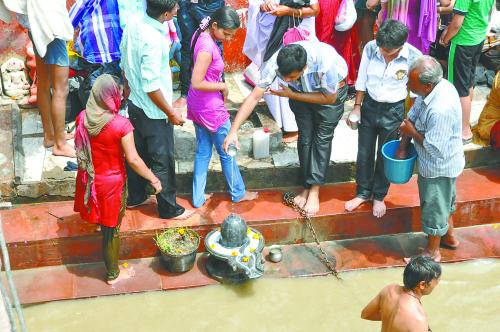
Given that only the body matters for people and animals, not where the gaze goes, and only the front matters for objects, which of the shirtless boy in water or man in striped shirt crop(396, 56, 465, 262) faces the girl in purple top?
the man in striped shirt

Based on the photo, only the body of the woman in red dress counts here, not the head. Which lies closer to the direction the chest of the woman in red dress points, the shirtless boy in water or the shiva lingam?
the shiva lingam

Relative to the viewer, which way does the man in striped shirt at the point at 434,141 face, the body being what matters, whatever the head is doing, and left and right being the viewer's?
facing to the left of the viewer

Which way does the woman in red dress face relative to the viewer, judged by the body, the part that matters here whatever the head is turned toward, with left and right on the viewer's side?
facing away from the viewer and to the right of the viewer

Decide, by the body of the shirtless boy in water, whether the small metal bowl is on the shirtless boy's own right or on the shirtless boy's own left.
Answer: on the shirtless boy's own left

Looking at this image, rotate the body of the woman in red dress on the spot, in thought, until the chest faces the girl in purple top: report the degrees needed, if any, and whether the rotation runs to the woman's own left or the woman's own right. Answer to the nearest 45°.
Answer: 0° — they already face them

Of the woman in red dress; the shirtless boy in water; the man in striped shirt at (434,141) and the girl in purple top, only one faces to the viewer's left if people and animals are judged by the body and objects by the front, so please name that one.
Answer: the man in striped shirt

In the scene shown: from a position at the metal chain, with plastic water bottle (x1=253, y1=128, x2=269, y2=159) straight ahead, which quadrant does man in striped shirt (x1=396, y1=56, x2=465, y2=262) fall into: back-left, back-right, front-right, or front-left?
back-right

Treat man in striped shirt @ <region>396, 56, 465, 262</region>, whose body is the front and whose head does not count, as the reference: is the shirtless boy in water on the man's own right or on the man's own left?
on the man's own left
